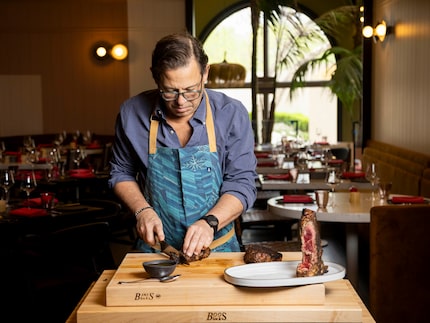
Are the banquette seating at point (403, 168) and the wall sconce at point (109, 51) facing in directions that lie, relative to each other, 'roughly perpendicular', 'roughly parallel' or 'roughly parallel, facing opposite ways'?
roughly perpendicular

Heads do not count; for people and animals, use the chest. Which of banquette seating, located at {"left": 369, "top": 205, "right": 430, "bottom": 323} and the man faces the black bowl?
the man

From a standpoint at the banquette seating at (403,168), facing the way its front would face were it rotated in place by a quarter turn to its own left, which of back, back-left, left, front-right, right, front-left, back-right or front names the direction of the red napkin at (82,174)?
back-right

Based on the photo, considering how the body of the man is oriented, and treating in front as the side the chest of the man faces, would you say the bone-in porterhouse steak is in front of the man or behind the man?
in front

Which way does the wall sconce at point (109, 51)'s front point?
toward the camera

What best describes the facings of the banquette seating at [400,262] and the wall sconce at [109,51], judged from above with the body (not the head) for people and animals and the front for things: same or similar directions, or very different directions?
very different directions

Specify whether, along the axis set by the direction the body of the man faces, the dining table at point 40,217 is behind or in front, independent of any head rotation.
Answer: behind

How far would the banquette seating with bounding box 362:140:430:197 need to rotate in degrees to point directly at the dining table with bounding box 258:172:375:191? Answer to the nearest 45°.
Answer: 0° — it already faces it

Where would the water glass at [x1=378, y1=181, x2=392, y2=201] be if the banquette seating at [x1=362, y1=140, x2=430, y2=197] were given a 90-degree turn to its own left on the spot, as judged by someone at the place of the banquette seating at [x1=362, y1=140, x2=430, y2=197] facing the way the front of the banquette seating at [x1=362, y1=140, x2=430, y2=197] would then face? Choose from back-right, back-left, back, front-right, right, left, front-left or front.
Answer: front-right

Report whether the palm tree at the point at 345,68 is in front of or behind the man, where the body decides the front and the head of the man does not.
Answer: behind

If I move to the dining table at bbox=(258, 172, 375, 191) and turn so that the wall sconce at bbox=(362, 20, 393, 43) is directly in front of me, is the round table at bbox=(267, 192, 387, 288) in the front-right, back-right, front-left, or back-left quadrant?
back-right

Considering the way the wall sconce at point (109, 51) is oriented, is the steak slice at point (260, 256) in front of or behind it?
in front

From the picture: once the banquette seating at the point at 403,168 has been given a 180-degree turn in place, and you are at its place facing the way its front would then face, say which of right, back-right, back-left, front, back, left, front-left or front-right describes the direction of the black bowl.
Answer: back-right

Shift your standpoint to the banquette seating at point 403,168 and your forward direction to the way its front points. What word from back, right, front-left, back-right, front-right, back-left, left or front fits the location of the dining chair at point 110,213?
front

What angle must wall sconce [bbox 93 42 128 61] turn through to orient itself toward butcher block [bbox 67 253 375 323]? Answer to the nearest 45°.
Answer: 0° — it already faces it
